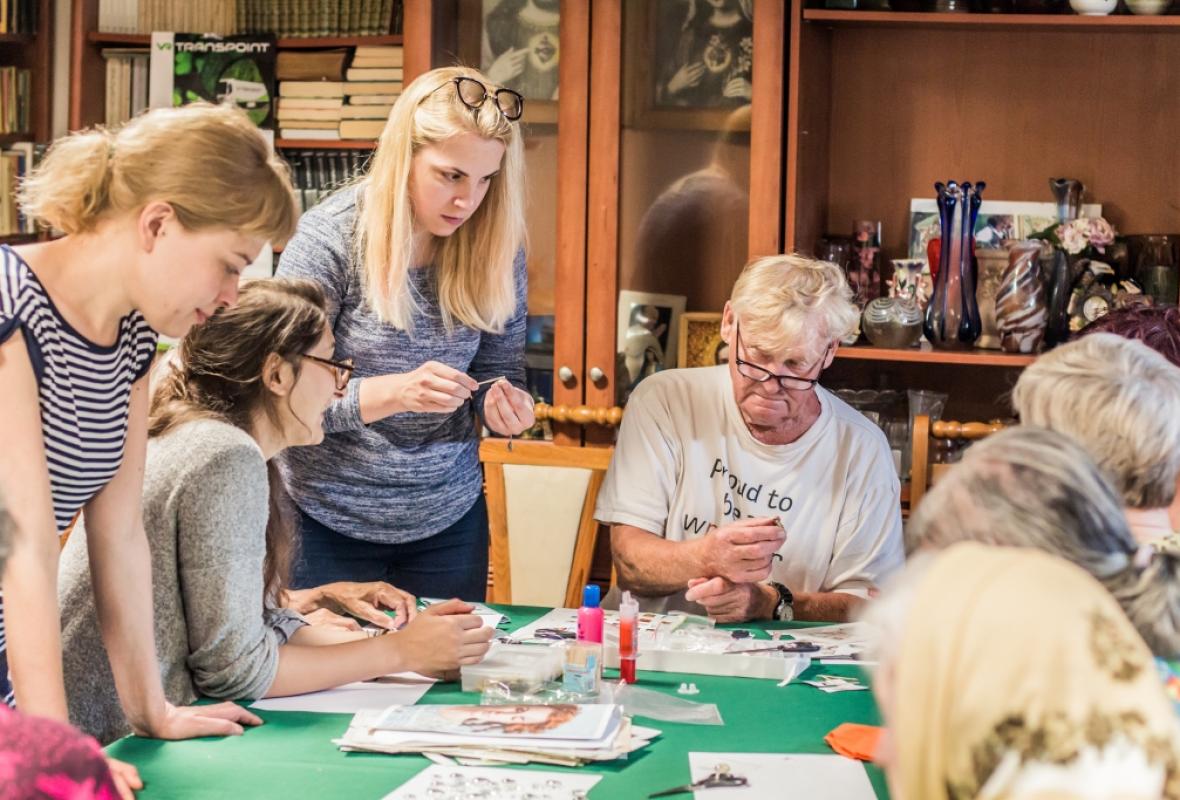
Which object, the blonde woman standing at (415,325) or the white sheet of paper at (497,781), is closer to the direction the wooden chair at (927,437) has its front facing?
the white sheet of paper

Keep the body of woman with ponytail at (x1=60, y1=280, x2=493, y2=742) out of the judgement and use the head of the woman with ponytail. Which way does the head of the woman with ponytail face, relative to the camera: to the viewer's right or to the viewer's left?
to the viewer's right

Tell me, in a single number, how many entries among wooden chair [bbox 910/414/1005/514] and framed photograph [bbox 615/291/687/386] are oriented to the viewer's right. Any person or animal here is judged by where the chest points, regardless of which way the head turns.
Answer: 0

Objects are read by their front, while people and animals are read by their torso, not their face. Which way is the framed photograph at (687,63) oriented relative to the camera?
toward the camera

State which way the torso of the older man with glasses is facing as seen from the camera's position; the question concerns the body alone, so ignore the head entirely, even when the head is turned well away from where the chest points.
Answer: toward the camera

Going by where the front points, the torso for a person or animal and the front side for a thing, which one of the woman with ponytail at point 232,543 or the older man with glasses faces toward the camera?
the older man with glasses

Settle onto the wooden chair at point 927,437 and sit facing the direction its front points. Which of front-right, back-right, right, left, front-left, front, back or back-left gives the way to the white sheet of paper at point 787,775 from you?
front

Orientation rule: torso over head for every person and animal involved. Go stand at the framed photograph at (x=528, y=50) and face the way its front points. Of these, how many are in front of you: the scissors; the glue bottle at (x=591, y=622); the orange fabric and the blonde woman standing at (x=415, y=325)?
4

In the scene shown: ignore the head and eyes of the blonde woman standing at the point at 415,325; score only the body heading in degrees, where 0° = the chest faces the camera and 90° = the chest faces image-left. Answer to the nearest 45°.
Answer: approximately 315°

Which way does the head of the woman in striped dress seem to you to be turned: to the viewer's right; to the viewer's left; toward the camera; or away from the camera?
to the viewer's right

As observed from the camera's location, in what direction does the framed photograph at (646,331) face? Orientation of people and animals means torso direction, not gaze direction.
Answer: facing the viewer

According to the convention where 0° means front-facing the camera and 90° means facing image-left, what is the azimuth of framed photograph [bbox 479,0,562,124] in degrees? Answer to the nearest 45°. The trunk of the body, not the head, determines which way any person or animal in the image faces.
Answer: approximately 0°

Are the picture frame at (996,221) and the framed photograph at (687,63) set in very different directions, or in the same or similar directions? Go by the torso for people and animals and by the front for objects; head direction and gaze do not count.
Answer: same or similar directions
